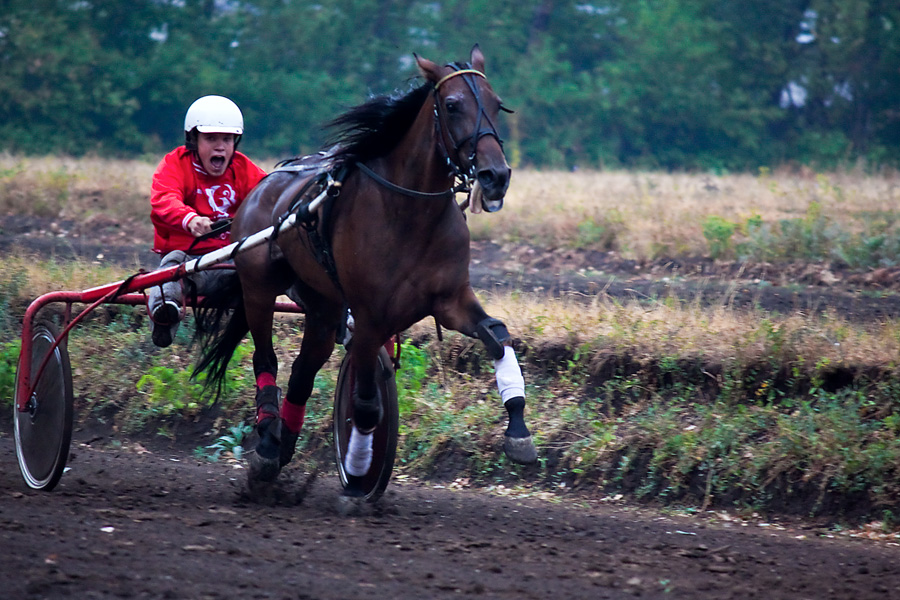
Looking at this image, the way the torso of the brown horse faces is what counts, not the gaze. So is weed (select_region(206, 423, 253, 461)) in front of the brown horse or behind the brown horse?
behind

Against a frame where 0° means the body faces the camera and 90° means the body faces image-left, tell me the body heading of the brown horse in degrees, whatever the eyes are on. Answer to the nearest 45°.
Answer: approximately 315°

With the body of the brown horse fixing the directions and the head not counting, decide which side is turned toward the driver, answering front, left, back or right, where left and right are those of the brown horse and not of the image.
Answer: back
